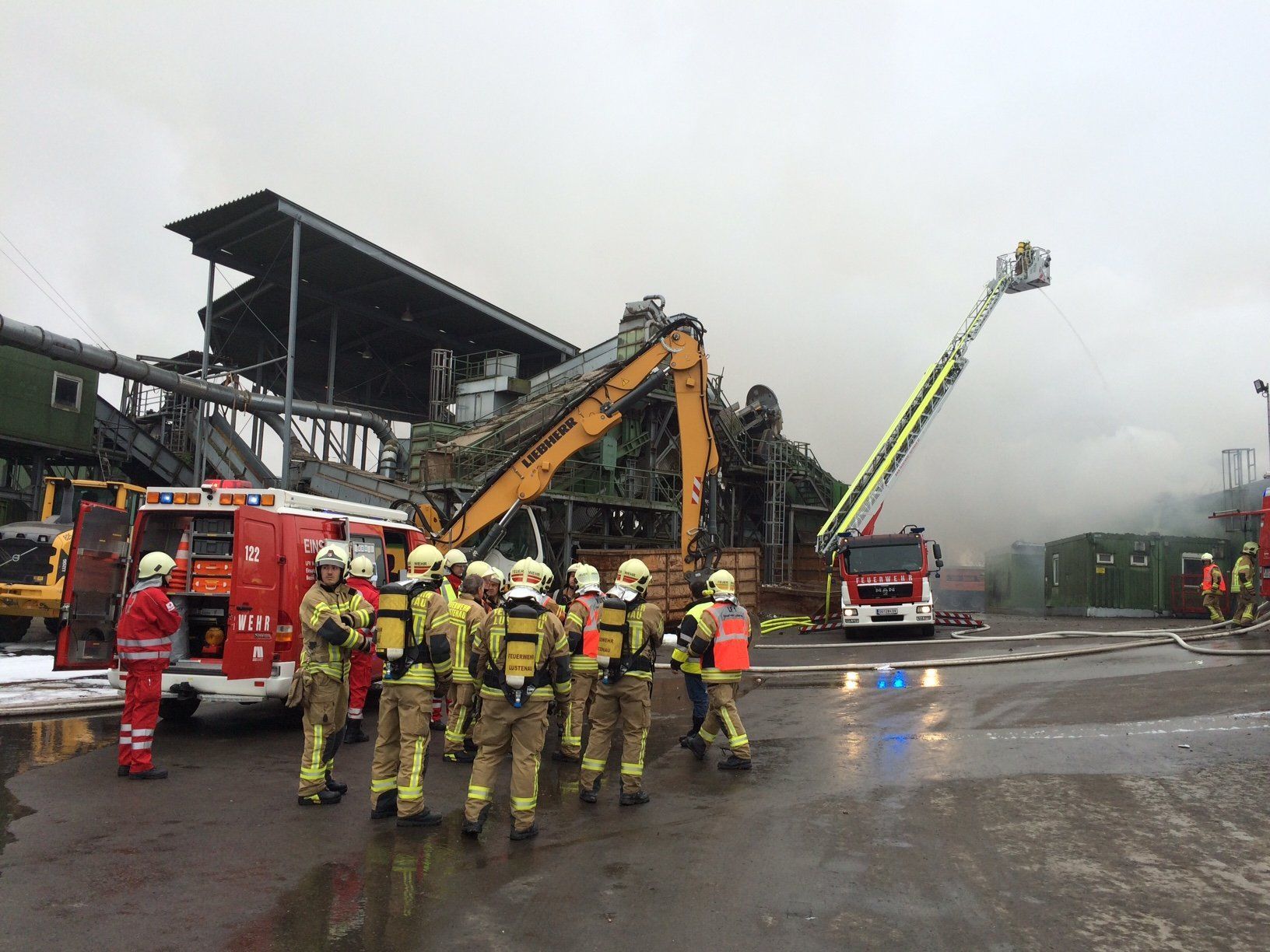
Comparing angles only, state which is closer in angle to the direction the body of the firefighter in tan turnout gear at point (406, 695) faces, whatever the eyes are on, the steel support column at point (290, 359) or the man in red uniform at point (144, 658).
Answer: the steel support column

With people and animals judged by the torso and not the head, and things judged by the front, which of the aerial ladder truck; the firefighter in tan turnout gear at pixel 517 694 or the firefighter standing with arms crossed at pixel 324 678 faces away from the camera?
the firefighter in tan turnout gear

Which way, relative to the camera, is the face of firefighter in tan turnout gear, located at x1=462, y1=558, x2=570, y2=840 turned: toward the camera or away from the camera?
away from the camera

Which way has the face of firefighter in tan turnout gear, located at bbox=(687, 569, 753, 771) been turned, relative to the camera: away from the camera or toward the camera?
away from the camera

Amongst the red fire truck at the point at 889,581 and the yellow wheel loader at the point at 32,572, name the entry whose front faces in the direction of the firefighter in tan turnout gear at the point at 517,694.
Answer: the red fire truck

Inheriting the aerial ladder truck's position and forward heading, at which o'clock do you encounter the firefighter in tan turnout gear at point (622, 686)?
The firefighter in tan turnout gear is roughly at 12 o'clock from the aerial ladder truck.

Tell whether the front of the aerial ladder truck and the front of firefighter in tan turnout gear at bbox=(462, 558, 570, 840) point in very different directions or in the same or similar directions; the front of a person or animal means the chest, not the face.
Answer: very different directions

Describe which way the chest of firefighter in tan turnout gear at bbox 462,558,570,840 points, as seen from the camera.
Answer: away from the camera

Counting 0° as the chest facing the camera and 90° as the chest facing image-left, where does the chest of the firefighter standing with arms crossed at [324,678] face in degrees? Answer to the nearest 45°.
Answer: approximately 315°

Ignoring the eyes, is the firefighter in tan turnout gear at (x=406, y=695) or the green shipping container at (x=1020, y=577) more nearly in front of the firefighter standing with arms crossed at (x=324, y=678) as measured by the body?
the firefighter in tan turnout gear

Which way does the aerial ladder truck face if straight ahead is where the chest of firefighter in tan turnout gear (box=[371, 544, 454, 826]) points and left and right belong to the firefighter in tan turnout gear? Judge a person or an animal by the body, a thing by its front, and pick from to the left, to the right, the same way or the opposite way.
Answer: the opposite way
